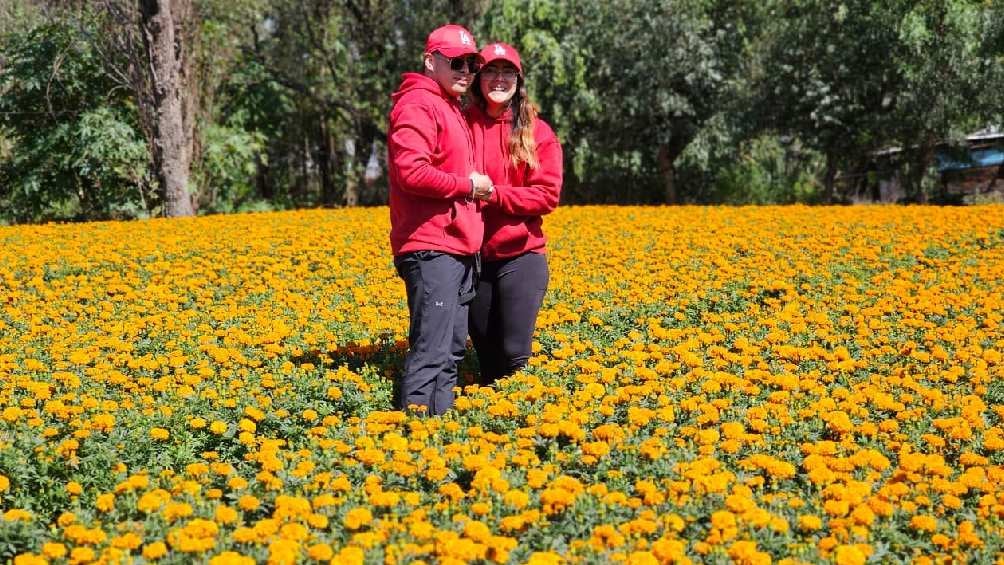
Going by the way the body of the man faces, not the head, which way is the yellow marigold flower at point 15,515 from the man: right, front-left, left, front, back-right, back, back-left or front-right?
right

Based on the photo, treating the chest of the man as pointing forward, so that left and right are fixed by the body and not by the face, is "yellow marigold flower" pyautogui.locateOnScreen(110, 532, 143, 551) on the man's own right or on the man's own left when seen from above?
on the man's own right

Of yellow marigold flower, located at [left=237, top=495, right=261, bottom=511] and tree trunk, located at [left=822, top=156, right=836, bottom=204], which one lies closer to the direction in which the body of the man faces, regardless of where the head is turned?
the yellow marigold flower

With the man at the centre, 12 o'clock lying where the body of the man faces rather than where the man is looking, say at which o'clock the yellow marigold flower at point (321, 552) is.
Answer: The yellow marigold flower is roughly at 2 o'clock from the man.

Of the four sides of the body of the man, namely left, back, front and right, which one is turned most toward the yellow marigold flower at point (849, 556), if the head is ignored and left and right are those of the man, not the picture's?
front

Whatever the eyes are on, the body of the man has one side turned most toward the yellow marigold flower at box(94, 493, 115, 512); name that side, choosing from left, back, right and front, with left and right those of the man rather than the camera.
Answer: right

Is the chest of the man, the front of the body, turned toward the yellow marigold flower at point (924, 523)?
yes

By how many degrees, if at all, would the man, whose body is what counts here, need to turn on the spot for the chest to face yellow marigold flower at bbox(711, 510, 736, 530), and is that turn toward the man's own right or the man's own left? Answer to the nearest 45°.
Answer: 0° — they already face it

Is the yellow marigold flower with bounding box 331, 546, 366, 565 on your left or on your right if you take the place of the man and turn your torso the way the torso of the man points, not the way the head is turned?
on your right

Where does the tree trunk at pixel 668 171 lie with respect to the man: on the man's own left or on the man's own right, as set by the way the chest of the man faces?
on the man's own left

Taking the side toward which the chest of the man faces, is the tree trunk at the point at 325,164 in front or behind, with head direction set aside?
behind

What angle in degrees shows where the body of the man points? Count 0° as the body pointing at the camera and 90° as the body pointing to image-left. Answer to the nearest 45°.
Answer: approximately 315°
